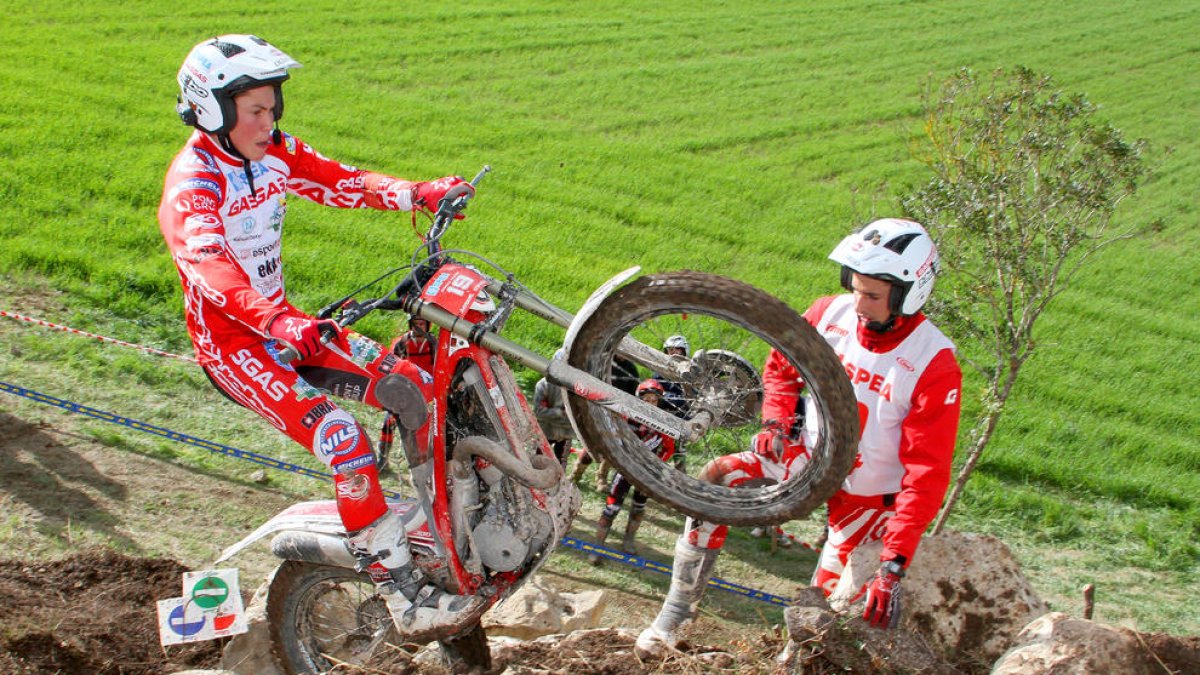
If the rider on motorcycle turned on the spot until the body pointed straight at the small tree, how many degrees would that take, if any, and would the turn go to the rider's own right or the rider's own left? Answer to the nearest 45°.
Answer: approximately 45° to the rider's own left

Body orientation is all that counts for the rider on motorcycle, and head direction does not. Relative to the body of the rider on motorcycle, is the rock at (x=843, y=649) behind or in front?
in front

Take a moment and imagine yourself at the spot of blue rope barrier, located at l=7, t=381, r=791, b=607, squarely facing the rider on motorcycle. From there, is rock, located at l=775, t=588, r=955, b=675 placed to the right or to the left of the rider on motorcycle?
left

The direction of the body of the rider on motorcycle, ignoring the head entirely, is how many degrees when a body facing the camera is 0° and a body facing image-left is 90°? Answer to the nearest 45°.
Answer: approximately 315°

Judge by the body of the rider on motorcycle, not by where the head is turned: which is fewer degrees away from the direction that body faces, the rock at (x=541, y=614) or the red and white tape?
the rock

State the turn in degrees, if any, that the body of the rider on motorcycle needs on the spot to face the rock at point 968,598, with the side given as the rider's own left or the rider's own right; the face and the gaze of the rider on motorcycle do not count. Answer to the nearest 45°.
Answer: approximately 45° to the rider's own left

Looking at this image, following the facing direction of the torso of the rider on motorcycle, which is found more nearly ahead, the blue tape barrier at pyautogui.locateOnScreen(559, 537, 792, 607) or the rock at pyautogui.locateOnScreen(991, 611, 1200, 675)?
the rock

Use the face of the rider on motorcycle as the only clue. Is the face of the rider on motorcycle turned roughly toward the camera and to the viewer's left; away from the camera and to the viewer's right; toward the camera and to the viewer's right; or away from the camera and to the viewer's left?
toward the camera and to the viewer's right

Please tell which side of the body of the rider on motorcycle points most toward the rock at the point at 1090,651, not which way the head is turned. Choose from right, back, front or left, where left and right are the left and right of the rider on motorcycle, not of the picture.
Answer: front

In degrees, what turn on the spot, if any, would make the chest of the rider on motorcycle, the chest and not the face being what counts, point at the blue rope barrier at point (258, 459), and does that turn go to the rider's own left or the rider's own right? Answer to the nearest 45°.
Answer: approximately 135° to the rider's own left
